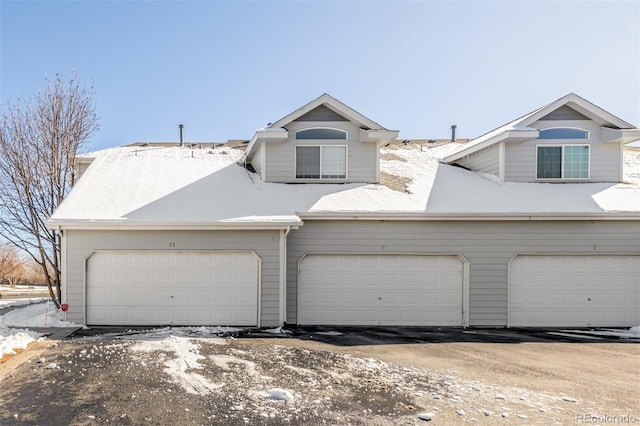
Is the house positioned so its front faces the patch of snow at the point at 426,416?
yes

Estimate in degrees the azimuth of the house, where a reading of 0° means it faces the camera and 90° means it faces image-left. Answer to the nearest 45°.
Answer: approximately 0°

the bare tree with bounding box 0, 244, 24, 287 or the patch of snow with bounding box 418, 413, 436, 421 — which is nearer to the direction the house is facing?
the patch of snow

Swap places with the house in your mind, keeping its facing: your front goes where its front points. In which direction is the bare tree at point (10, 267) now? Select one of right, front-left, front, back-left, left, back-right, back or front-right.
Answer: back-right
